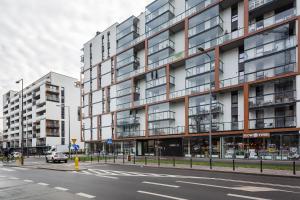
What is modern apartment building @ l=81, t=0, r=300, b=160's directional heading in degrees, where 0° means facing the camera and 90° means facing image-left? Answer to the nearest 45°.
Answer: approximately 45°
